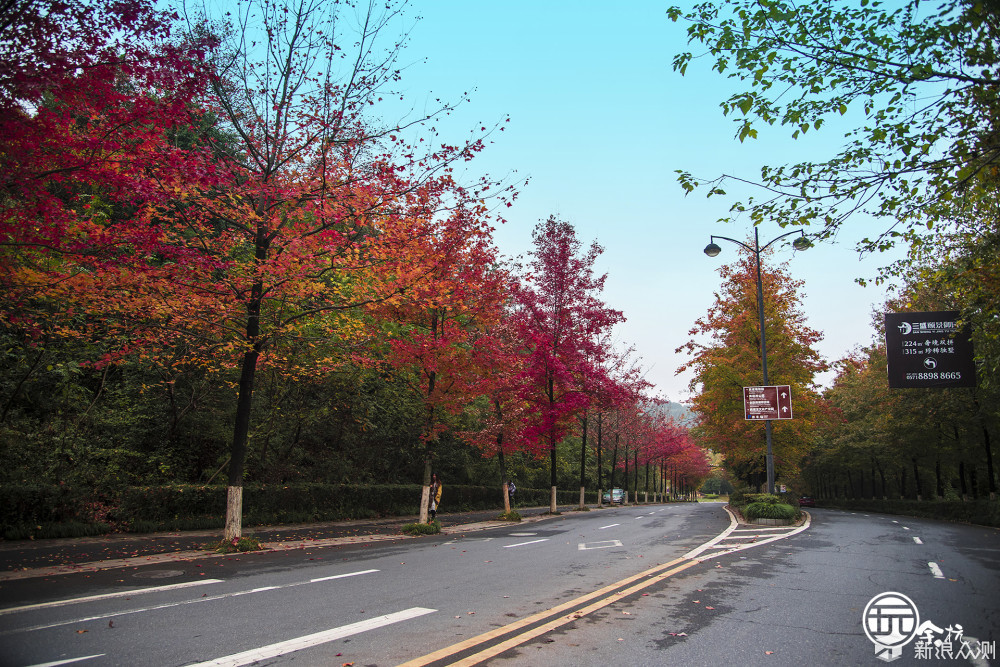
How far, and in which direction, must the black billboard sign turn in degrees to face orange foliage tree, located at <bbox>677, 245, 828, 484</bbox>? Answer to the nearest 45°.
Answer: approximately 135° to its right

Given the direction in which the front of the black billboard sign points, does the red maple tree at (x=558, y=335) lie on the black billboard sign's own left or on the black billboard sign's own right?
on the black billboard sign's own right

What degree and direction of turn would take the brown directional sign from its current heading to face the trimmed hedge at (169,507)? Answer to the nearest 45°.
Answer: approximately 45° to its right

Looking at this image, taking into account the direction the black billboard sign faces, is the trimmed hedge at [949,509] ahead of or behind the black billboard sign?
behind

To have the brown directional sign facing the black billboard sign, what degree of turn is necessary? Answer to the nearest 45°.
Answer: approximately 45° to its left

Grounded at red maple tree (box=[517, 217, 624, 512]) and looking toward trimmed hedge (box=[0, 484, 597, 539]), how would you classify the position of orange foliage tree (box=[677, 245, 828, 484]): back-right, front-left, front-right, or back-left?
back-left

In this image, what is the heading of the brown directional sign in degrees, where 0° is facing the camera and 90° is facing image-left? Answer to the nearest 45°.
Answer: approximately 0°

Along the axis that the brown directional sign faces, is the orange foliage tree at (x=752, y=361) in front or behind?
behind

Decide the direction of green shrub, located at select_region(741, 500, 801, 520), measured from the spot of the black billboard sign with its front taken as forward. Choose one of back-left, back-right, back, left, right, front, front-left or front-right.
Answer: back-right

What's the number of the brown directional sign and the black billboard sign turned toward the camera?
2

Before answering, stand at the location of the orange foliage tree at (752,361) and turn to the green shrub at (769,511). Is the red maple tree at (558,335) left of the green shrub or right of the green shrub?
right

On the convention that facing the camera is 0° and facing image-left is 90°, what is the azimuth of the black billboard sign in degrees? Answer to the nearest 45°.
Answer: approximately 0°
